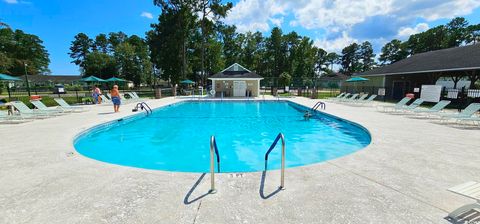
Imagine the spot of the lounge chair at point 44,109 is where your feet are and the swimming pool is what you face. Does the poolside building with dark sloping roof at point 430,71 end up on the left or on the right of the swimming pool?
left

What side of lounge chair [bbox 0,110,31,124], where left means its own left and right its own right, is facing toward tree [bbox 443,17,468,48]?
front

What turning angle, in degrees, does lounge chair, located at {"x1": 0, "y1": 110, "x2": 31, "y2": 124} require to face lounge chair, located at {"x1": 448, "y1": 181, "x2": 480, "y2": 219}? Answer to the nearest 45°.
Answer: approximately 90° to its right

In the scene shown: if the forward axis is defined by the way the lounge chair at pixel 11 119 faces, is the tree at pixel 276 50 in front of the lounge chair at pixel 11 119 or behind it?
in front

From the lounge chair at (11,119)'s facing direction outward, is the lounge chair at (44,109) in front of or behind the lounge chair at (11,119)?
in front

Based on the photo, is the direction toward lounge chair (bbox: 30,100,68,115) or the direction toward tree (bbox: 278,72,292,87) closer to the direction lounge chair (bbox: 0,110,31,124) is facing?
the tree

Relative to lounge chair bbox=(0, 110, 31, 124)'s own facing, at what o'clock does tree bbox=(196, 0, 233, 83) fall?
The tree is roughly at 11 o'clock from the lounge chair.

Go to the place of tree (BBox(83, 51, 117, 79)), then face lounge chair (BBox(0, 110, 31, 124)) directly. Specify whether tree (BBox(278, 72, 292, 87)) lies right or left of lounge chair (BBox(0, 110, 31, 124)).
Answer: left

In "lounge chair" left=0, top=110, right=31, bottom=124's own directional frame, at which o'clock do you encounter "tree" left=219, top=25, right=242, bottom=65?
The tree is roughly at 11 o'clock from the lounge chair.

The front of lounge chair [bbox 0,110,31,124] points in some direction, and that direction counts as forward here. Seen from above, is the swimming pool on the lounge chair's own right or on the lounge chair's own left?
on the lounge chair's own right

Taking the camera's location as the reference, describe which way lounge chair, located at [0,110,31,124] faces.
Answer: facing to the right of the viewer
